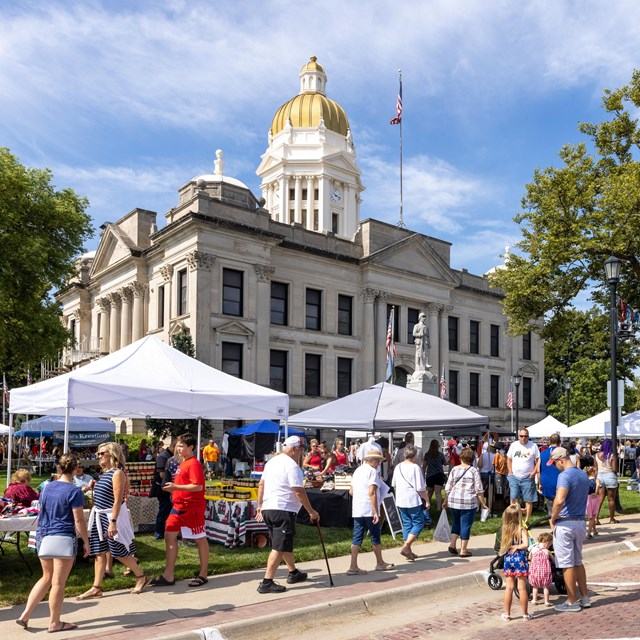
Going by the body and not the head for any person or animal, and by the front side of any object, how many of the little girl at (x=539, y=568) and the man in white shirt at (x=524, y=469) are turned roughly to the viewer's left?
0

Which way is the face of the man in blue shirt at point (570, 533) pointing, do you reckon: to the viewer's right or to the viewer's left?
to the viewer's left

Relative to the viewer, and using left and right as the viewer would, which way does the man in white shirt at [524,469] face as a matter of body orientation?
facing the viewer

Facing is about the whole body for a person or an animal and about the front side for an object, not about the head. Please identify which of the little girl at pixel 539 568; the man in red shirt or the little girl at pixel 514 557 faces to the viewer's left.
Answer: the man in red shirt

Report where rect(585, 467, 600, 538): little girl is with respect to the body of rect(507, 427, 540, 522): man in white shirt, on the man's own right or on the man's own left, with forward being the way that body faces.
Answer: on the man's own left

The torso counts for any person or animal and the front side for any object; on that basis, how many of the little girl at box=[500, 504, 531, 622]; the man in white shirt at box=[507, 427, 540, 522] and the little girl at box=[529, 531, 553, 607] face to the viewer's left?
0

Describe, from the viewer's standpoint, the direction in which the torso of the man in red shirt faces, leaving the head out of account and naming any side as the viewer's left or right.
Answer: facing to the left of the viewer

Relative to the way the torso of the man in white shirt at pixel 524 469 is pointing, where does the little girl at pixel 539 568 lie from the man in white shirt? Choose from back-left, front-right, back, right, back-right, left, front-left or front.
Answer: front

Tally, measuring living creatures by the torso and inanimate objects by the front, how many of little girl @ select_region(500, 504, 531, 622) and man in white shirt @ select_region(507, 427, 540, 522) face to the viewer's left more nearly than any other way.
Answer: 0

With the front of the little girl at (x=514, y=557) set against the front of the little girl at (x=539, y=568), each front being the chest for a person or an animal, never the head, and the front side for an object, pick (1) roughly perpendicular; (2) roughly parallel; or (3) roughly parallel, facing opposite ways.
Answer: roughly parallel

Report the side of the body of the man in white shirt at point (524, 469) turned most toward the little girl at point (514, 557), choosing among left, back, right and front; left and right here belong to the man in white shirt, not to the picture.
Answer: front
